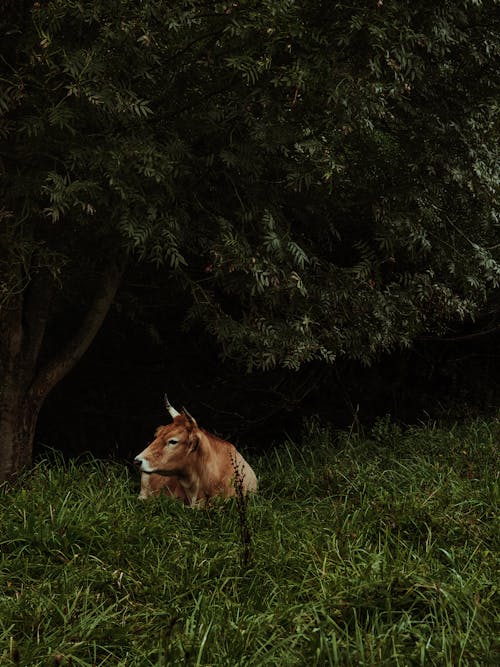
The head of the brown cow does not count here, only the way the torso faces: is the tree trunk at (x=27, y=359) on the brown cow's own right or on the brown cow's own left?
on the brown cow's own right

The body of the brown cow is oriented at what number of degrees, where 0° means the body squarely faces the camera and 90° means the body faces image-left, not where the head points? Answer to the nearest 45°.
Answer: approximately 45°
